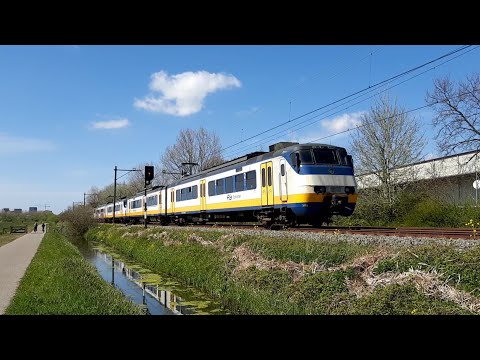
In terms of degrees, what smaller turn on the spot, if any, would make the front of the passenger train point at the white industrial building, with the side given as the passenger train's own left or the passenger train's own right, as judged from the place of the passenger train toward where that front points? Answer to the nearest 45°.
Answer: approximately 90° to the passenger train's own left

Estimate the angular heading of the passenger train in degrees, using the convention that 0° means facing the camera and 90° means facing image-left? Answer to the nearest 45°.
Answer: approximately 315°
